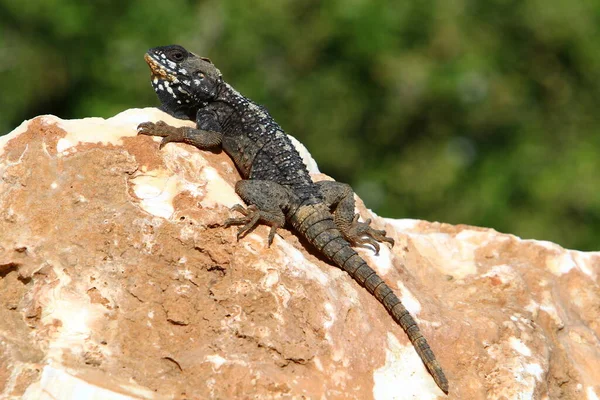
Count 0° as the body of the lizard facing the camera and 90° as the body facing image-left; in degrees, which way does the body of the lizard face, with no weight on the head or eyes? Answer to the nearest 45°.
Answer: approximately 135°
